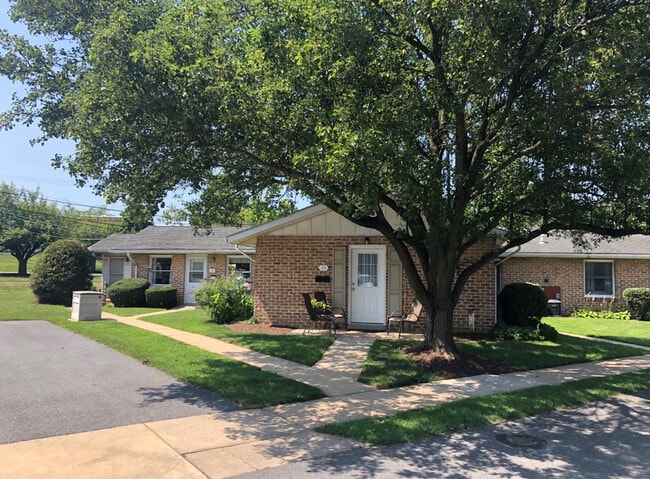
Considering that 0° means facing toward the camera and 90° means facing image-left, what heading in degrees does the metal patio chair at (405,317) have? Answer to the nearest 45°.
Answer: approximately 45°

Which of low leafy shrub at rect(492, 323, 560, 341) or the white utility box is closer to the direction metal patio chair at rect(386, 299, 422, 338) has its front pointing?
the white utility box

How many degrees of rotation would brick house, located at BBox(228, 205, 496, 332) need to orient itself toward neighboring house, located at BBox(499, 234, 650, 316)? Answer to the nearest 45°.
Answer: approximately 135° to its left

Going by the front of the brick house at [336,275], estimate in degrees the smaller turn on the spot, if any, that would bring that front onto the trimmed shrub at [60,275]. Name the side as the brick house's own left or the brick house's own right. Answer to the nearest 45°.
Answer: approximately 135° to the brick house's own right

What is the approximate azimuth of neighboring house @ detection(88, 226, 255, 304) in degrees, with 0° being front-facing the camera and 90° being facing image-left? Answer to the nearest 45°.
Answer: approximately 0°

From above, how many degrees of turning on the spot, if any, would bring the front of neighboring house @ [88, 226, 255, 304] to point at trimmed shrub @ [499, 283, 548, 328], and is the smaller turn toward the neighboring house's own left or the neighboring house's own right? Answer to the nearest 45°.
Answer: approximately 45° to the neighboring house's own left

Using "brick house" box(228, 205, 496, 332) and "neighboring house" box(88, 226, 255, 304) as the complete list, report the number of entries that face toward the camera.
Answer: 2
